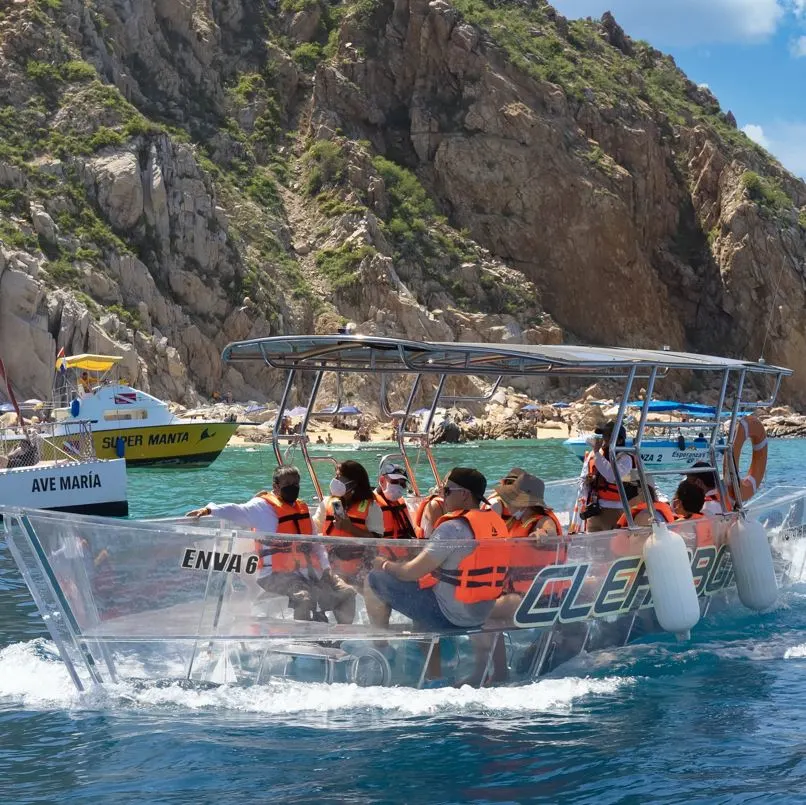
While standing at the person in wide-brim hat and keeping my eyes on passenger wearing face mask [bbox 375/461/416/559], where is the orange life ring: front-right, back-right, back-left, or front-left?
back-right

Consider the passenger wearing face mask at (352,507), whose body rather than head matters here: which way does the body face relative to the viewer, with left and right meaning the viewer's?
facing the viewer and to the left of the viewer

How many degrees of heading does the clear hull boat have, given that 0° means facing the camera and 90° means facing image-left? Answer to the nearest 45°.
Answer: approximately 45°

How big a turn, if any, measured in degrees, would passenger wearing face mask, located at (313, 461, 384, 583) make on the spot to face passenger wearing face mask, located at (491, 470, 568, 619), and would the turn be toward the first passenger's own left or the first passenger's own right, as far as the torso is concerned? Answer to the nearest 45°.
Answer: approximately 135° to the first passenger's own left

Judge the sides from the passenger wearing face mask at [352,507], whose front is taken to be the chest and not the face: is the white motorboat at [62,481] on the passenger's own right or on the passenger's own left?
on the passenger's own right
